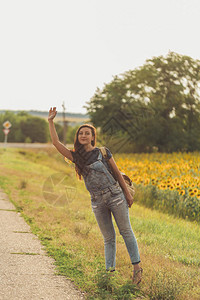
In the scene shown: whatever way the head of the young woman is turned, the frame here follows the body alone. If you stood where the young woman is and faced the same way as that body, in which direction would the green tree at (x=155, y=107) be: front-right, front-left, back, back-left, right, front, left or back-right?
back

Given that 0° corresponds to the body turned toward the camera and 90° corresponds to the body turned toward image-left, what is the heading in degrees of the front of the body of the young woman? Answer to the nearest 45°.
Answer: approximately 0°
